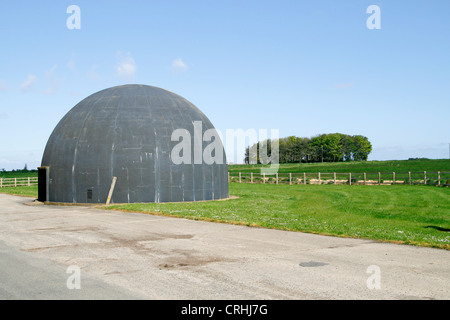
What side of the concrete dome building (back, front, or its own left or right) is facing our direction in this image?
left
